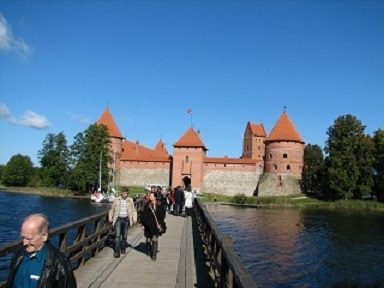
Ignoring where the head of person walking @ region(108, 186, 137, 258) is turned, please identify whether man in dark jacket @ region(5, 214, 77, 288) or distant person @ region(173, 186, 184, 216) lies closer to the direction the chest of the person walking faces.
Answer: the man in dark jacket

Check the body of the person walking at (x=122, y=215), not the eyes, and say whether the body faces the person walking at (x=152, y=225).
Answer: no

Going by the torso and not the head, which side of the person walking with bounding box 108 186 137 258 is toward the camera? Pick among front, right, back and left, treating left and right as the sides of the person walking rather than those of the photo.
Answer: front

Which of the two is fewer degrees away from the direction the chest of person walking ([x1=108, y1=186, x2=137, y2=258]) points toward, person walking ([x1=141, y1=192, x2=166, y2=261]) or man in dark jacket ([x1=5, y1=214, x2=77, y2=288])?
the man in dark jacket

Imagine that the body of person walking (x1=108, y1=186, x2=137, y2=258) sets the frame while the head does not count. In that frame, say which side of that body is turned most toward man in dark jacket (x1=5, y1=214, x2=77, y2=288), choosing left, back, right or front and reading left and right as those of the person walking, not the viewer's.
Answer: front

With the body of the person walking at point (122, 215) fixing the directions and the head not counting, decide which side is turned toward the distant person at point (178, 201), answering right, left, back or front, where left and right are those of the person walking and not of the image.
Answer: back
